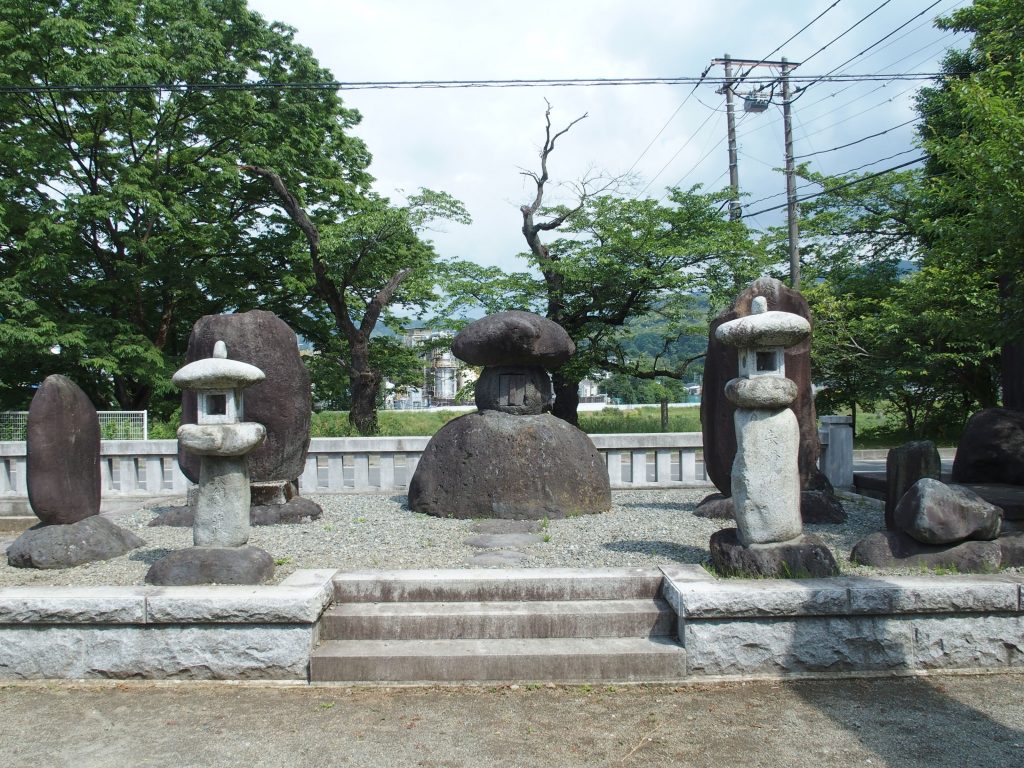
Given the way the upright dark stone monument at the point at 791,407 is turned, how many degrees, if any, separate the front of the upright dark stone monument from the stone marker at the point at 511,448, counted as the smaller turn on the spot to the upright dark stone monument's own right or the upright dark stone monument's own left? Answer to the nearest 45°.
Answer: approximately 90° to the upright dark stone monument's own right

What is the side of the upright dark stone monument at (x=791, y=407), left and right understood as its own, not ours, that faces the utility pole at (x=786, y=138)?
back

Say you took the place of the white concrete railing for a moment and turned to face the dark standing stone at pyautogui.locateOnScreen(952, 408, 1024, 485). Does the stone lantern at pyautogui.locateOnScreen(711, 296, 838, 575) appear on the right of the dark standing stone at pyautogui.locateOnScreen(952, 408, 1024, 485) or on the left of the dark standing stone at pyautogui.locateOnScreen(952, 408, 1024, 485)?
right

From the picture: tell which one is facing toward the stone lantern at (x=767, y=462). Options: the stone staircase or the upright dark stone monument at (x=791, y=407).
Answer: the upright dark stone monument

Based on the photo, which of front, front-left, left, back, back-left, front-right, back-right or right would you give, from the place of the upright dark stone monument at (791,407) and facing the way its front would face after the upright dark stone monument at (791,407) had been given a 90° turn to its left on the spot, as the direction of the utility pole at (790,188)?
left

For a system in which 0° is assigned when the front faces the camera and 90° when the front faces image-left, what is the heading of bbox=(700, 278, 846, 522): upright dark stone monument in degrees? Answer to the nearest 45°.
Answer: approximately 0°

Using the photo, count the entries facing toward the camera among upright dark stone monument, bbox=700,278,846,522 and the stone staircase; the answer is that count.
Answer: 2

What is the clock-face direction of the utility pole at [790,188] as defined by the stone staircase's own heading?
The utility pole is roughly at 7 o'clock from the stone staircase.

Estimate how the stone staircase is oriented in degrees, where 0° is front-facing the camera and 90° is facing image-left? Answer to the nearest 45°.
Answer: approximately 0°

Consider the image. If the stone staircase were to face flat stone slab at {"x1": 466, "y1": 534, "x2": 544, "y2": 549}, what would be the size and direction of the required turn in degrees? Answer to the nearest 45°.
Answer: approximately 180°

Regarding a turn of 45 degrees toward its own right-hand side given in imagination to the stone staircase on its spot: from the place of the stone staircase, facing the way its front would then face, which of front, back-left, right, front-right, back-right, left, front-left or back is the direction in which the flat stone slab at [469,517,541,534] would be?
back-right

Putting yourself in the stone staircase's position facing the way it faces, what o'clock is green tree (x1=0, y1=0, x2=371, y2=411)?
The green tree is roughly at 5 o'clock from the stone staircase.
